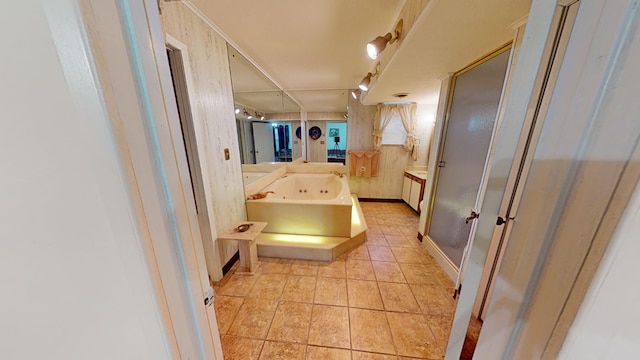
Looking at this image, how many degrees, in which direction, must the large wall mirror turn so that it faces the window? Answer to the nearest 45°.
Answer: approximately 45° to its left

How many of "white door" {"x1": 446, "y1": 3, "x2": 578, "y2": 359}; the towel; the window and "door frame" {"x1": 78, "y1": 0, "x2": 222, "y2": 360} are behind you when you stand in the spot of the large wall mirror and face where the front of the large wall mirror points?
0

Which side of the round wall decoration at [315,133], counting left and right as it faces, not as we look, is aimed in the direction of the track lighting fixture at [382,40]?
front

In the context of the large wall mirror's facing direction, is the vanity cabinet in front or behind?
in front

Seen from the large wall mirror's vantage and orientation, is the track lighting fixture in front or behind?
in front

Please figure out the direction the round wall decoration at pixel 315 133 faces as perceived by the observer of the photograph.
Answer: facing the viewer

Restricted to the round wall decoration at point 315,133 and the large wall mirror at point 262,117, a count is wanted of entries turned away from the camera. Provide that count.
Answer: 0

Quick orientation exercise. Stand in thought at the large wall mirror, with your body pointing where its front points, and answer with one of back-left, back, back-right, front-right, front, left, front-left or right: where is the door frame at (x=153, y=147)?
front-right
